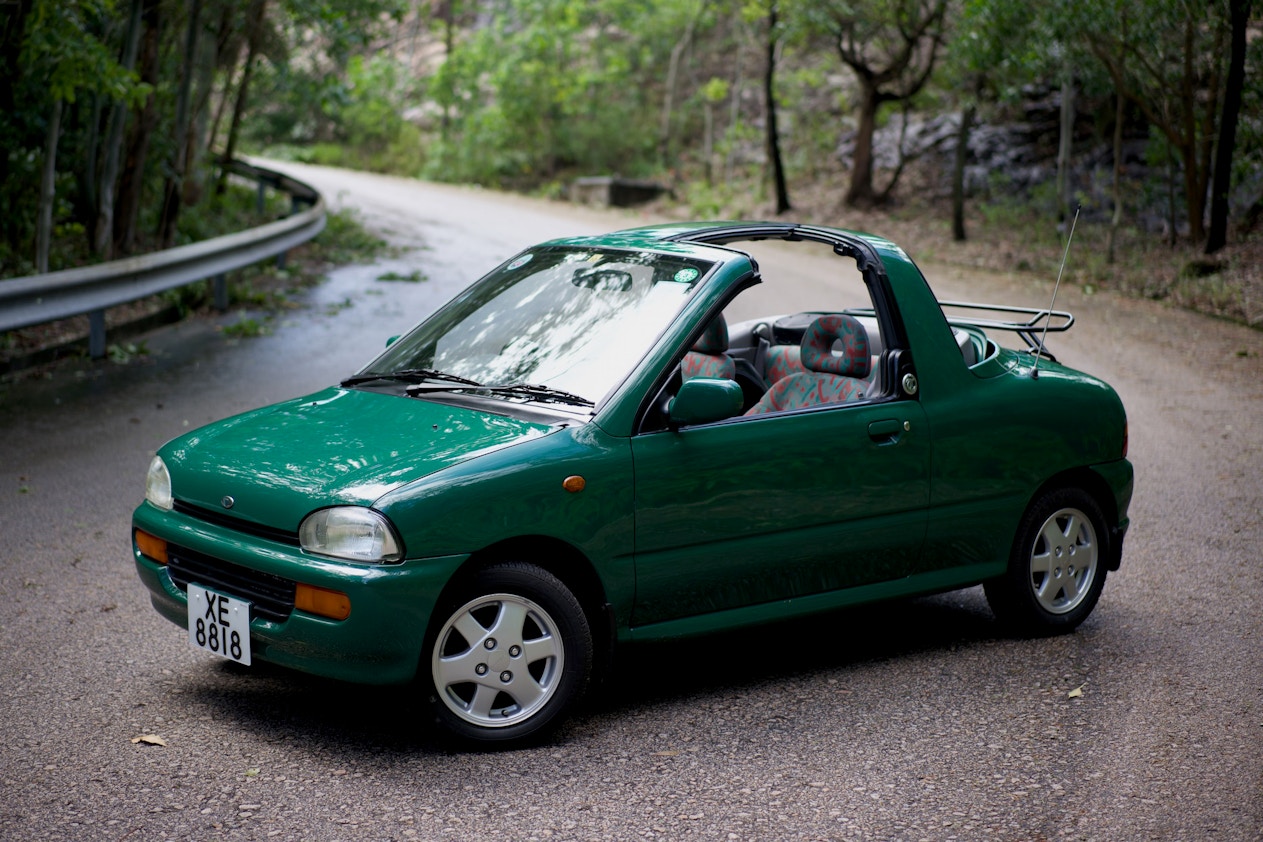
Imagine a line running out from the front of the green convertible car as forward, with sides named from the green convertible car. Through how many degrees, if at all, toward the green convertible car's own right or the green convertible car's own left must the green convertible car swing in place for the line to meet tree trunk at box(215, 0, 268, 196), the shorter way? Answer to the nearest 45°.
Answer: approximately 135° to the green convertible car's own right

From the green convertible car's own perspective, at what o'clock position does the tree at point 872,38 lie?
The tree is roughly at 5 o'clock from the green convertible car.

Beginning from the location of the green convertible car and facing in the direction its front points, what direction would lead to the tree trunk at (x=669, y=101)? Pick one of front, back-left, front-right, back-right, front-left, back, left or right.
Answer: back-right

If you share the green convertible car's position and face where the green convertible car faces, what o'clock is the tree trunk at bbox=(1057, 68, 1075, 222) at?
The tree trunk is roughly at 5 o'clock from the green convertible car.

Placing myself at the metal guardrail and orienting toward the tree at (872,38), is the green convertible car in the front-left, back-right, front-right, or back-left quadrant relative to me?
back-right

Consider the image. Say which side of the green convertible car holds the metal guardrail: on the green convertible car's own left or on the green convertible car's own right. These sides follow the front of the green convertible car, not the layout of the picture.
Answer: on the green convertible car's own right

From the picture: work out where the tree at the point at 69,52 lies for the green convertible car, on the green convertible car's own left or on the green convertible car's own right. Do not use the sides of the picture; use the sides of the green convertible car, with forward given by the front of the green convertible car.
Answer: on the green convertible car's own right

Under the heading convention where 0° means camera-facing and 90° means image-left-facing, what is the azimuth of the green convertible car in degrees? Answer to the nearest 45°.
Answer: approximately 45°

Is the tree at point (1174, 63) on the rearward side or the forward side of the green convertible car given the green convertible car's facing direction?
on the rearward side

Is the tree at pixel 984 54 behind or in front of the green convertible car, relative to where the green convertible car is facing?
behind
